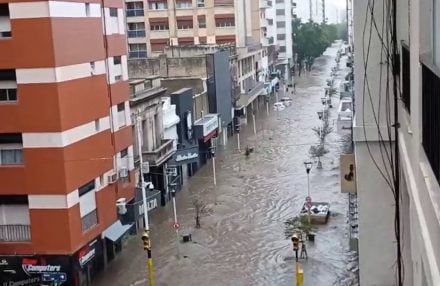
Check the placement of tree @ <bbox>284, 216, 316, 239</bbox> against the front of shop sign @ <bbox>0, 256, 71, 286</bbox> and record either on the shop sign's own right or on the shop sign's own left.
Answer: on the shop sign's own left

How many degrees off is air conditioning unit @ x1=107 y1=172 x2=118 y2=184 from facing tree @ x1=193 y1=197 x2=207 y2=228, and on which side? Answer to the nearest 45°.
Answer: approximately 90° to its left

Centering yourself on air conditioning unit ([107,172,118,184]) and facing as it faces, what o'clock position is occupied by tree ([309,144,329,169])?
The tree is roughly at 9 o'clock from the air conditioning unit.

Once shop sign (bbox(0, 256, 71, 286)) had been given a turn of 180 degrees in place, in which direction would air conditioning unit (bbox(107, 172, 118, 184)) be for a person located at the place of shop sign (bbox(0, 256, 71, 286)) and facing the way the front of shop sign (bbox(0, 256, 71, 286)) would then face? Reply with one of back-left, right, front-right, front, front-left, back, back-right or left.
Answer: front-right

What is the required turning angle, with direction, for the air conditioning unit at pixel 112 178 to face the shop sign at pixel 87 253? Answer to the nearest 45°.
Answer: approximately 45° to its right

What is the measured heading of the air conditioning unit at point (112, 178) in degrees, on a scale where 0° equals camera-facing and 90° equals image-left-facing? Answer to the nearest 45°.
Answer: approximately 315°
